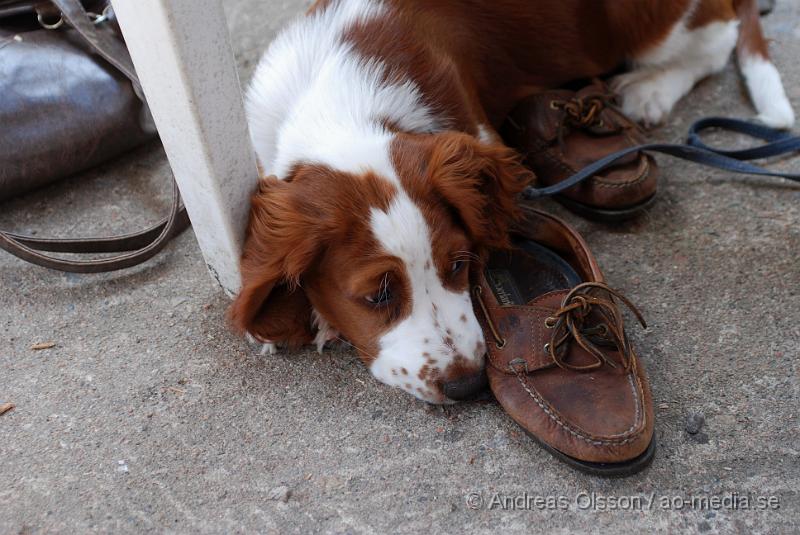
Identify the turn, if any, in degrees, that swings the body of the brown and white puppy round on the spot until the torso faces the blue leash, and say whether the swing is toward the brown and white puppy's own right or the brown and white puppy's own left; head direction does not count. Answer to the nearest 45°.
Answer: approximately 180°

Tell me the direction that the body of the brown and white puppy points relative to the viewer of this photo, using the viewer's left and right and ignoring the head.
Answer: facing the viewer and to the left of the viewer

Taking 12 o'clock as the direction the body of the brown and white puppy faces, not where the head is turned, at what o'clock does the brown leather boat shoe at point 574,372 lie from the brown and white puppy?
The brown leather boat shoe is roughly at 9 o'clock from the brown and white puppy.

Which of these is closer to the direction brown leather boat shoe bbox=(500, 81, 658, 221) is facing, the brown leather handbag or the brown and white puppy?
the brown and white puppy

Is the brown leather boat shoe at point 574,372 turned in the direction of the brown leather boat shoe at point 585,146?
no

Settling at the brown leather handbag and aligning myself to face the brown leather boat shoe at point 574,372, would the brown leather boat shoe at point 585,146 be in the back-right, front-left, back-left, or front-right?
front-left

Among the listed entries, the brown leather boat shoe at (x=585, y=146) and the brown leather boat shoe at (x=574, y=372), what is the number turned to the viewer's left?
0

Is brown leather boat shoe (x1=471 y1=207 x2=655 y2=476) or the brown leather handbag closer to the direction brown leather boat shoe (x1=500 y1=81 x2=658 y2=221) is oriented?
the brown leather boat shoe

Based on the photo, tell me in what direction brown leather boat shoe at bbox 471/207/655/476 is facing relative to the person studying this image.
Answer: facing the viewer and to the right of the viewer

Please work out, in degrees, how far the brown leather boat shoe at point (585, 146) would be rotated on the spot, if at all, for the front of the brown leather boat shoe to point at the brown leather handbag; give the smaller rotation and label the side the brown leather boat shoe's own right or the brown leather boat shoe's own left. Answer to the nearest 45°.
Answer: approximately 135° to the brown leather boat shoe's own right

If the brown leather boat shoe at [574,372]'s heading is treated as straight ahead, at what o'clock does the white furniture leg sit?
The white furniture leg is roughly at 5 o'clock from the brown leather boat shoe.

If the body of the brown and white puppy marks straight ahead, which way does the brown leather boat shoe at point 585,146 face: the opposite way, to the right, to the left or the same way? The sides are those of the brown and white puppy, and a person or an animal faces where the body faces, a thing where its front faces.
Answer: to the left

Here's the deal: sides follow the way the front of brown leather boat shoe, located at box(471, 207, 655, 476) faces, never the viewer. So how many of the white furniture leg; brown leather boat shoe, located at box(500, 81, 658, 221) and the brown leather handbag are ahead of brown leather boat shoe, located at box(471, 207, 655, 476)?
0

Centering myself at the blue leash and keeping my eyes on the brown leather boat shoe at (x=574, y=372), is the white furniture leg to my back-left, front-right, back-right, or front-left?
front-right

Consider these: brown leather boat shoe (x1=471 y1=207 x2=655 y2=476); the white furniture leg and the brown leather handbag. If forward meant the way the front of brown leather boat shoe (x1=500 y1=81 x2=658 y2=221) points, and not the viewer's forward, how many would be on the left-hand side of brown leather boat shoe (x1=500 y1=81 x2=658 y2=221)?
0
